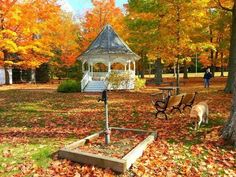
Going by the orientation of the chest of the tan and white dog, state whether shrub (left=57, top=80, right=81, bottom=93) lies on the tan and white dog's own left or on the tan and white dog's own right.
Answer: on the tan and white dog's own right

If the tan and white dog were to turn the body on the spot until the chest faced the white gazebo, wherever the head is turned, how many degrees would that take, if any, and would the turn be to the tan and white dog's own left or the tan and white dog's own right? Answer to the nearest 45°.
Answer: approximately 90° to the tan and white dog's own right

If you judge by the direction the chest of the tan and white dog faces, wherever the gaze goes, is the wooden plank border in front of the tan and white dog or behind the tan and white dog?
in front

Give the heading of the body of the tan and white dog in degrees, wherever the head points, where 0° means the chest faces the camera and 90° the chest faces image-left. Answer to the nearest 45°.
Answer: approximately 45°

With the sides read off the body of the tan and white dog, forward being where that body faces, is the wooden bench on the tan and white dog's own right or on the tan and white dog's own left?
on the tan and white dog's own right

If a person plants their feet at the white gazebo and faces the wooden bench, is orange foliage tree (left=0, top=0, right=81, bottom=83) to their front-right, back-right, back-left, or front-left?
back-right
